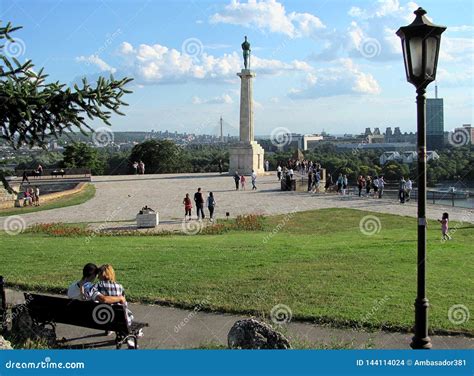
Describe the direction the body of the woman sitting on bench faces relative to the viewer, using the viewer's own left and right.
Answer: facing away from the viewer and to the right of the viewer

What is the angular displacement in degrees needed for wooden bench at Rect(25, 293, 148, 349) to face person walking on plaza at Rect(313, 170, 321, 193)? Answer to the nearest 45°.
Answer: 0° — it already faces them

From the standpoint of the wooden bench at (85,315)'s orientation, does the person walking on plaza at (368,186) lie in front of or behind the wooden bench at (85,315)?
in front

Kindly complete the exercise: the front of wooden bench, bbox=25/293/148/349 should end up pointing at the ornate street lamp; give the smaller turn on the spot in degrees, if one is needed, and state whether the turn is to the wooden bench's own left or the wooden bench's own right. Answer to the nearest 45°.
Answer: approximately 90° to the wooden bench's own right

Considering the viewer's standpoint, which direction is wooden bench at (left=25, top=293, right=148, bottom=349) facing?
facing away from the viewer and to the right of the viewer

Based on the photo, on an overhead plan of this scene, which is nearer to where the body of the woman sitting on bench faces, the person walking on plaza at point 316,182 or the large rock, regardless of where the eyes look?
the person walking on plaza

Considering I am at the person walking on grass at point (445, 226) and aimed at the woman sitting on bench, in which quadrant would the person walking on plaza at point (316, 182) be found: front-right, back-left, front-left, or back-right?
back-right

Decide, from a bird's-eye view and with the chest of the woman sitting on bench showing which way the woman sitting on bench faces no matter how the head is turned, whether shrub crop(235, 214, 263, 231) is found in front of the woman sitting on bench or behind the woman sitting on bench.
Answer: in front

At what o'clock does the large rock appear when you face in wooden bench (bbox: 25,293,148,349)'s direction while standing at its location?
The large rock is roughly at 3 o'clock from the wooden bench.

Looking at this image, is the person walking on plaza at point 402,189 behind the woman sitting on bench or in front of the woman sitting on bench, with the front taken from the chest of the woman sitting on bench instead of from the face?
in front

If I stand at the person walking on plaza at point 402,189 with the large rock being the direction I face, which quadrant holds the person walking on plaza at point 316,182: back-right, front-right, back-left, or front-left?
back-right

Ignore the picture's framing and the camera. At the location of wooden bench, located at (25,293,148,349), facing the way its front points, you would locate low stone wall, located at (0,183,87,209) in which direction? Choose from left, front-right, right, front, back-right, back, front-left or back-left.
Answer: front-left

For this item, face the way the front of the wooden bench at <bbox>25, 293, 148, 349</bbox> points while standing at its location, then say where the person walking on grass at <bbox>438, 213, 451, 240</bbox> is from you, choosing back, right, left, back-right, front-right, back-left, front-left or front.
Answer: front
